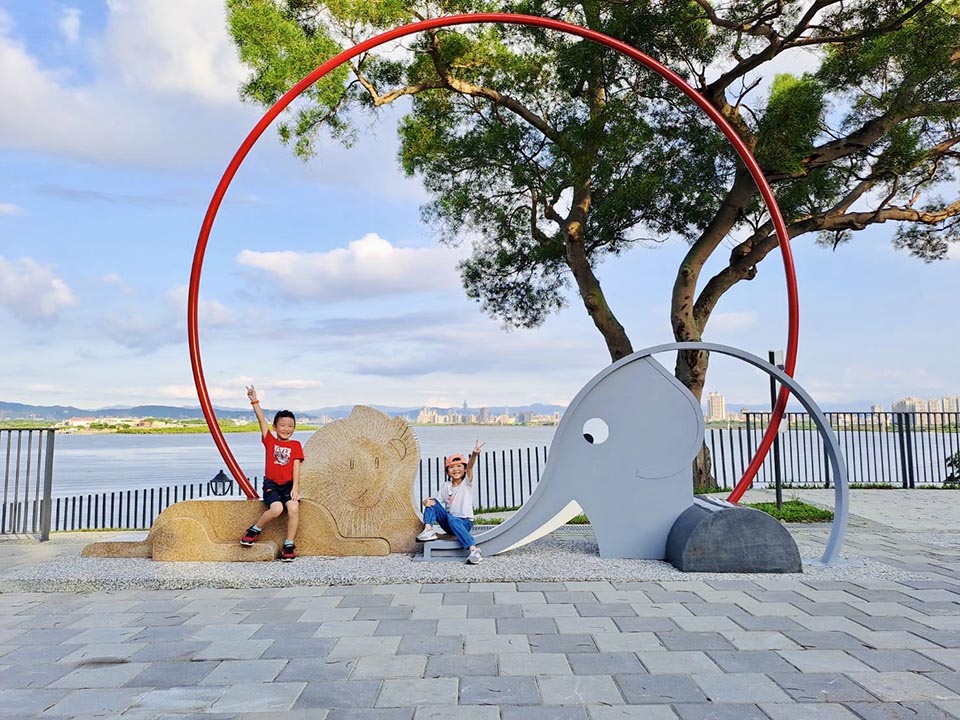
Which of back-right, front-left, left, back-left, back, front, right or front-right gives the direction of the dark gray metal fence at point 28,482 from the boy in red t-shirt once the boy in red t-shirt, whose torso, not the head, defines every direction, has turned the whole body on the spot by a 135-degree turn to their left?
left

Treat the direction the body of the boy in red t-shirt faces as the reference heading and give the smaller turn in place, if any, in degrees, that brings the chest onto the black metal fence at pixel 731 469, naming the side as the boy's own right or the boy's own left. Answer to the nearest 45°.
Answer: approximately 135° to the boy's own left

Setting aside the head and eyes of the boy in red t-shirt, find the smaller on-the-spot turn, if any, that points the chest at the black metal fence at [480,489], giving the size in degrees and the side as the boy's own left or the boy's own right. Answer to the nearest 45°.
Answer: approximately 135° to the boy's own left

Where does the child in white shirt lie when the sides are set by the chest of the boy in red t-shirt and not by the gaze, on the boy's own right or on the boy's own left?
on the boy's own left

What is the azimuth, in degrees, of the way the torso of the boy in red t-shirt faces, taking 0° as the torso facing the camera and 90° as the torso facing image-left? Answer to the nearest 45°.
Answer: approximately 0°
